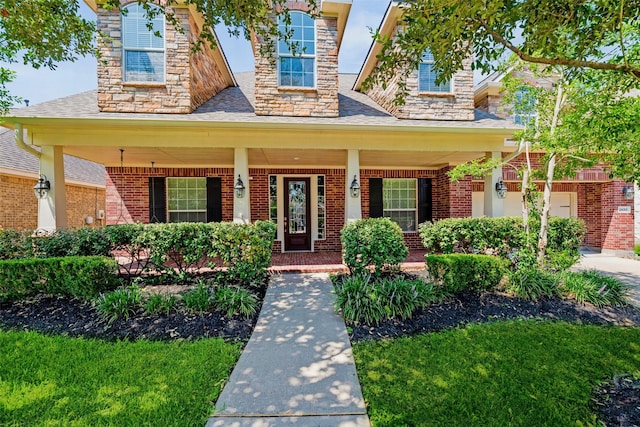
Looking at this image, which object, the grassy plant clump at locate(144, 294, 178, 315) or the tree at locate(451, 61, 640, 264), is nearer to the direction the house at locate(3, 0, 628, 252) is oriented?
the grassy plant clump
